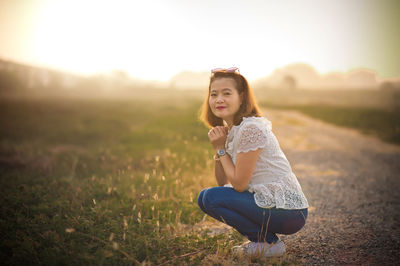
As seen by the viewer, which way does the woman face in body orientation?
to the viewer's left
